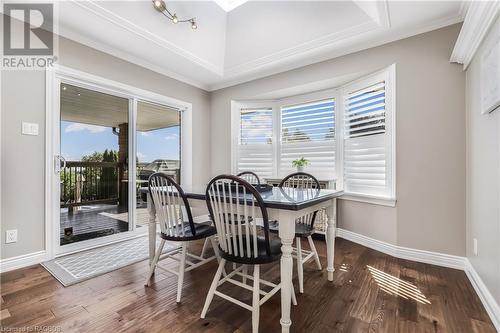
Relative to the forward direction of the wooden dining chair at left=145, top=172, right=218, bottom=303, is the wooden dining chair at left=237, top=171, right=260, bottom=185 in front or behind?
in front

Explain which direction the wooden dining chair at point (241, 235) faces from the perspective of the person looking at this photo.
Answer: facing away from the viewer and to the right of the viewer

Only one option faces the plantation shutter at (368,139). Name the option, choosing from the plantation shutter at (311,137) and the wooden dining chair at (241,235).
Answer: the wooden dining chair

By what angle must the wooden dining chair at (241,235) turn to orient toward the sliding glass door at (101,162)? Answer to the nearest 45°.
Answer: approximately 90° to its left

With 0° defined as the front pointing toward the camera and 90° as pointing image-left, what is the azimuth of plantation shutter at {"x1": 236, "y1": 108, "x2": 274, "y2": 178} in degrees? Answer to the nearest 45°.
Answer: approximately 0°

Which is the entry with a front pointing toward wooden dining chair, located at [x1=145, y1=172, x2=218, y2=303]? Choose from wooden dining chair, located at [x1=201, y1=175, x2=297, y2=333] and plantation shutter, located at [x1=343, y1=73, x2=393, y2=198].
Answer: the plantation shutter

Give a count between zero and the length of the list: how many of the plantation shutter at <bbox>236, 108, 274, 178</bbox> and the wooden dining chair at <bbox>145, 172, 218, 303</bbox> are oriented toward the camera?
1

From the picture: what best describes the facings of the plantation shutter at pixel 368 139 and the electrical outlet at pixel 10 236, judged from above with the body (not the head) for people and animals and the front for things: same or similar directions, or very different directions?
very different directions

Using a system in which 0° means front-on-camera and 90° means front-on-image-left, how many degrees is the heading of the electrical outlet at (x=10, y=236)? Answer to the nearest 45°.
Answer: approximately 315°

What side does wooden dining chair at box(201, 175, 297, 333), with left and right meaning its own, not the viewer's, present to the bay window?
front

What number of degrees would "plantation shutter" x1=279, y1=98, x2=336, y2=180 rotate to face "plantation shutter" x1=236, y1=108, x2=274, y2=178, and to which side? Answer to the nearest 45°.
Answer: approximately 45° to its right

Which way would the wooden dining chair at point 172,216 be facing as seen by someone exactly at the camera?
facing away from the viewer and to the right of the viewer
